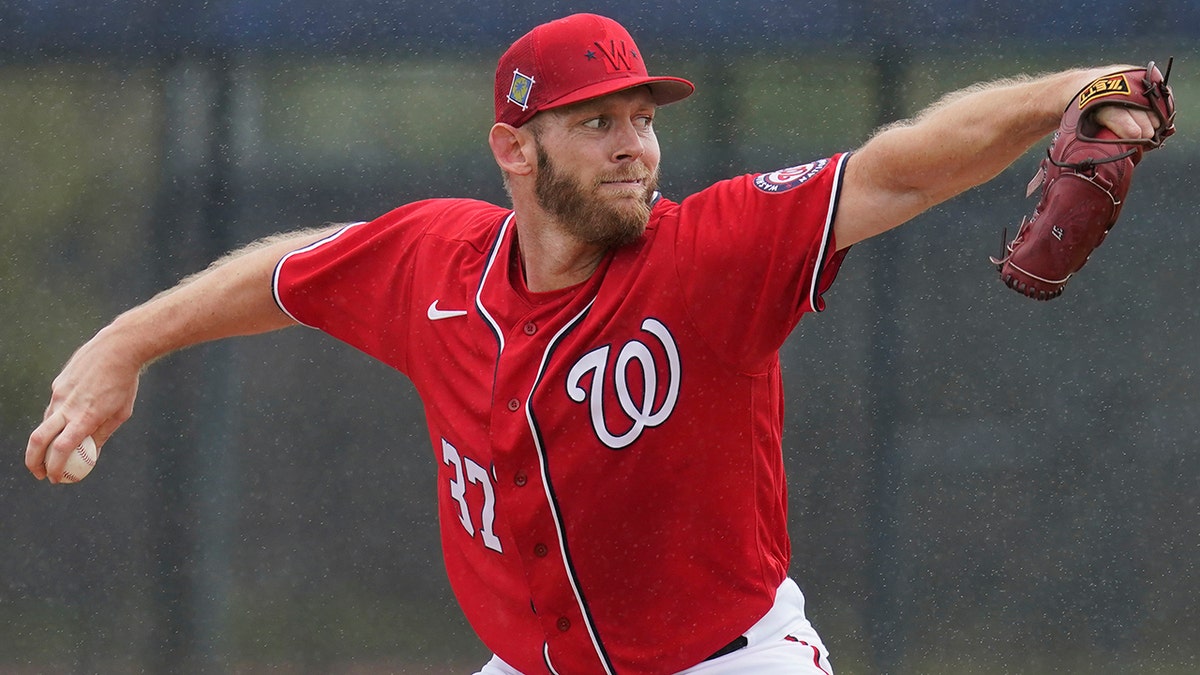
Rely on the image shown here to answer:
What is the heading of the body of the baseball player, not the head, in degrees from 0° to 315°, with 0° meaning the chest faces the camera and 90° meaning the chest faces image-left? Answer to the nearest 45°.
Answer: approximately 0°
